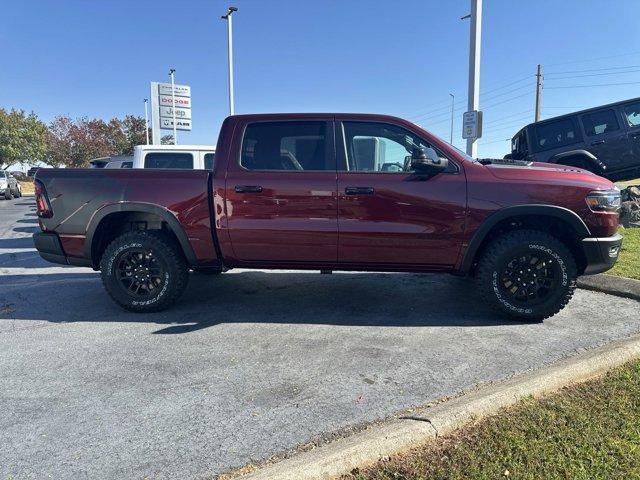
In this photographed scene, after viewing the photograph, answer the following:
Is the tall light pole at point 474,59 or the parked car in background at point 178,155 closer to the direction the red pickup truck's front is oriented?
the tall light pole

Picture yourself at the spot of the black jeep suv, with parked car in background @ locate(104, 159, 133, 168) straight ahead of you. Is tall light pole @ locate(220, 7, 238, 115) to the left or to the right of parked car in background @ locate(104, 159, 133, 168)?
right

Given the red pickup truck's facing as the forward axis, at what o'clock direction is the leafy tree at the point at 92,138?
The leafy tree is roughly at 8 o'clock from the red pickup truck.

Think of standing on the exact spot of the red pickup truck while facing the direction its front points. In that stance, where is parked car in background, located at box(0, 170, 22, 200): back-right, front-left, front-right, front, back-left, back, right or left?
back-left

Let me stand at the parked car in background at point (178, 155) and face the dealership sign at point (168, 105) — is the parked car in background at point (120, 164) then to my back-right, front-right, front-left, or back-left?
front-left

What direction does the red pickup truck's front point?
to the viewer's right

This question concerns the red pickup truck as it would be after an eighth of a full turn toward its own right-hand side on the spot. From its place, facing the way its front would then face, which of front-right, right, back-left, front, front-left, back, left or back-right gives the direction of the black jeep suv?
left

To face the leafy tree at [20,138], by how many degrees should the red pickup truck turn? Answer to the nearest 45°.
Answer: approximately 135° to its left
